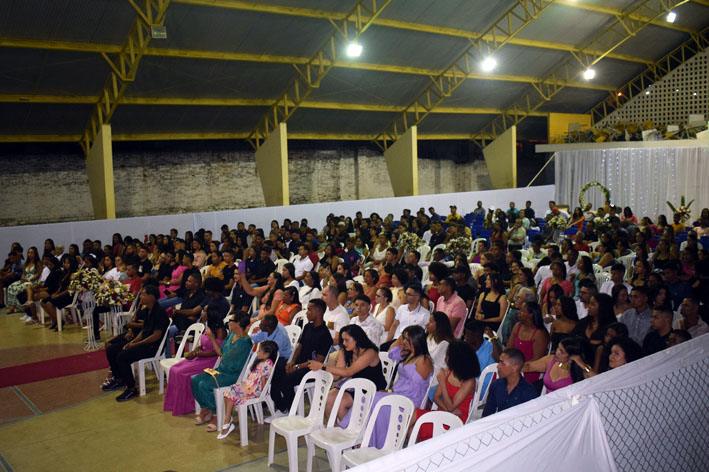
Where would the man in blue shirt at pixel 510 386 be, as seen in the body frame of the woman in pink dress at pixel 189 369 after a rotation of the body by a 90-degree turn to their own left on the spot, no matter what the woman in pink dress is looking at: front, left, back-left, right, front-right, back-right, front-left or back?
front-left

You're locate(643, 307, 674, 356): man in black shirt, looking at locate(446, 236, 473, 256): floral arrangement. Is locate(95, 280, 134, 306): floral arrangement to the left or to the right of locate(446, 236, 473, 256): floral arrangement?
left

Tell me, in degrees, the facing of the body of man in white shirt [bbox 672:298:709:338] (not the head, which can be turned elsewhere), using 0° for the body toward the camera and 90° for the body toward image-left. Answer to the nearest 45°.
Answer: approximately 45°

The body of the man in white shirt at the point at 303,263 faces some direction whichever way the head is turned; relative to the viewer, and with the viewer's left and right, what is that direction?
facing the viewer and to the left of the viewer

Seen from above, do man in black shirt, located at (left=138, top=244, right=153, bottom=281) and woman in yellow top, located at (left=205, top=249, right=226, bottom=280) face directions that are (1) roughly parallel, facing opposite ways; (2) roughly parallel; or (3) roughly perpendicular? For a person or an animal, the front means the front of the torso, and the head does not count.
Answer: roughly parallel

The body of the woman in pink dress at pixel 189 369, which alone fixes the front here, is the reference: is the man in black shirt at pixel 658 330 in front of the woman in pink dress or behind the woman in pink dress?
behind

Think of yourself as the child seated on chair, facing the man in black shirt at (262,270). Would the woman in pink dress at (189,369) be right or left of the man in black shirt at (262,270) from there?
left

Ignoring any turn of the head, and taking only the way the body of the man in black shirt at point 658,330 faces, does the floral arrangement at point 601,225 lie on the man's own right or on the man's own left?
on the man's own right
